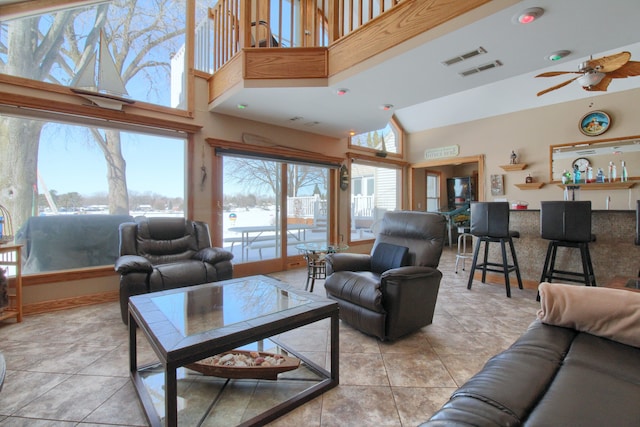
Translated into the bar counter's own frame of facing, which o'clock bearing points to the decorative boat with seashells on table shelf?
The decorative boat with seashells on table shelf is roughly at 1 o'clock from the bar counter.

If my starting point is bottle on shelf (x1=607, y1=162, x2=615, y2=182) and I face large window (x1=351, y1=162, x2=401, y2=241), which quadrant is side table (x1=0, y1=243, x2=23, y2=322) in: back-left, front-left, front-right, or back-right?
front-left

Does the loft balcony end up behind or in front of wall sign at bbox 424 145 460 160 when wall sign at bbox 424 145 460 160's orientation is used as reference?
in front

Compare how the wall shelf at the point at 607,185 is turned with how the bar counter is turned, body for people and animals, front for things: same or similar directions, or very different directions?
same or similar directions

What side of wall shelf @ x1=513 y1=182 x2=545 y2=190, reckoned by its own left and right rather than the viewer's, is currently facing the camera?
front

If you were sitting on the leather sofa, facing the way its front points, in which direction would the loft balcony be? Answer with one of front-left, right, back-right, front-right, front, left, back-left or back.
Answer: front-right

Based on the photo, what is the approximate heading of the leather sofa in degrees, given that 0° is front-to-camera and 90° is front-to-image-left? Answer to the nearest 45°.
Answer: approximately 90°

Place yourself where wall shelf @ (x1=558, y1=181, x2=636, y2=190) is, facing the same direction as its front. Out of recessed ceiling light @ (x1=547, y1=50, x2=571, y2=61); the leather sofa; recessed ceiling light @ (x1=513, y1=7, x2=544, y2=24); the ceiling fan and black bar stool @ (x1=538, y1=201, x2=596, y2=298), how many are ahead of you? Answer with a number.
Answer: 5

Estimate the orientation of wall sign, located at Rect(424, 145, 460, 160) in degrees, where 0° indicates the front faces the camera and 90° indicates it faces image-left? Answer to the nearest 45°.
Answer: approximately 0°

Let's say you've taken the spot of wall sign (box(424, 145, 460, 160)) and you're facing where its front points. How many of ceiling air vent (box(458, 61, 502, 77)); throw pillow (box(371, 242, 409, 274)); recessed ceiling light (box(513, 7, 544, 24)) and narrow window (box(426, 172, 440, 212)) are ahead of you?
3

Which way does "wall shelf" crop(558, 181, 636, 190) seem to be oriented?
toward the camera

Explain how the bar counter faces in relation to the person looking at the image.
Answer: facing the viewer

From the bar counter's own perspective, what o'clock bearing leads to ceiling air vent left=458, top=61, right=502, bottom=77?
The ceiling air vent is roughly at 1 o'clock from the bar counter.

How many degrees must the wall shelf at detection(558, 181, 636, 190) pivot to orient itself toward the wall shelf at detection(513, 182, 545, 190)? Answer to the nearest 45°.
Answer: approximately 90° to its right

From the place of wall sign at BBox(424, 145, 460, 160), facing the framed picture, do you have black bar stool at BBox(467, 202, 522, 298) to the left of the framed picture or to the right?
right

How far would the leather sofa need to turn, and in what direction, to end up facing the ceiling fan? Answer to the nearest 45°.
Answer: approximately 90° to its right
